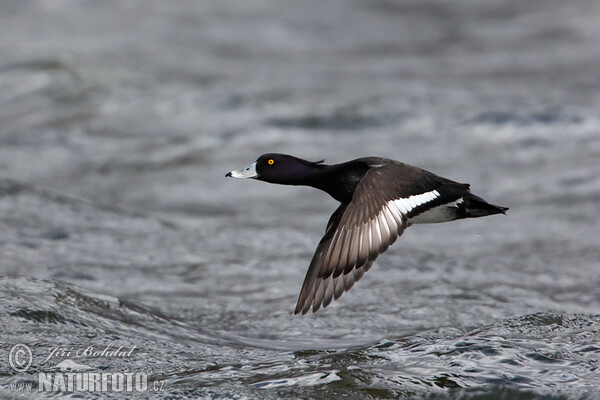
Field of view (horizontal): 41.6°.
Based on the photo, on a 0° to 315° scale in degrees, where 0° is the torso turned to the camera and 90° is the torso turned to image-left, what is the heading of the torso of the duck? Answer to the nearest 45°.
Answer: approximately 90°
